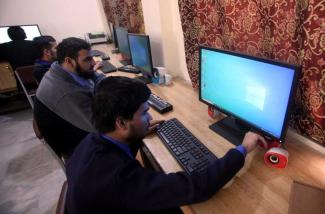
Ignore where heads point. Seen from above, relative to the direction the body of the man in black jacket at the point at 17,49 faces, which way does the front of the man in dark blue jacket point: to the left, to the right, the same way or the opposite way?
to the right

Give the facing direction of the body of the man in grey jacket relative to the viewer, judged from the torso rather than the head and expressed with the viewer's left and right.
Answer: facing to the right of the viewer

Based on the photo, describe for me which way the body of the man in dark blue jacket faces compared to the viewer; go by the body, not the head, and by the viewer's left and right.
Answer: facing away from the viewer and to the right of the viewer

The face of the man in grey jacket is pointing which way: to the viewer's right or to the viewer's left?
to the viewer's right

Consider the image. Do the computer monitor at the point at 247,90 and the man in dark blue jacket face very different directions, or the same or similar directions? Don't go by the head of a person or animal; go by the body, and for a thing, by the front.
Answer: very different directions

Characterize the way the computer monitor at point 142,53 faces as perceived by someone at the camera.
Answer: facing the viewer and to the left of the viewer

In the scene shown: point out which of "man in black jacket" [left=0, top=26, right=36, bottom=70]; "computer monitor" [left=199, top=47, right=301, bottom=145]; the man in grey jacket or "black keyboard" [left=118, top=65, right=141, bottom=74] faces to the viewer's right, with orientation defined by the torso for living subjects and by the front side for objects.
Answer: the man in grey jacket

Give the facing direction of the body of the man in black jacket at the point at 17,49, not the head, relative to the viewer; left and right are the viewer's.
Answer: facing away from the viewer

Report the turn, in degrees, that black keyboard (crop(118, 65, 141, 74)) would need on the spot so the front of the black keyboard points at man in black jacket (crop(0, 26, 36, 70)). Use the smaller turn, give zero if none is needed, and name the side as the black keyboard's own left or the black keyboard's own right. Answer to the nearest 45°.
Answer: approximately 90° to the black keyboard's own right

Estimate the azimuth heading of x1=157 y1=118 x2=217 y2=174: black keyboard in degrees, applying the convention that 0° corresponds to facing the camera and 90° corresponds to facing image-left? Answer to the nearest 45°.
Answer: approximately 45°

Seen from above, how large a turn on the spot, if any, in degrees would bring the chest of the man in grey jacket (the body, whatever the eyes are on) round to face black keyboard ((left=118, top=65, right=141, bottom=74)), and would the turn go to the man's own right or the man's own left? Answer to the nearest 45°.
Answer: approximately 45° to the man's own left

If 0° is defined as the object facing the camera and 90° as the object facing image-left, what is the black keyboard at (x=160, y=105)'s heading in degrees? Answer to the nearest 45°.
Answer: approximately 45°

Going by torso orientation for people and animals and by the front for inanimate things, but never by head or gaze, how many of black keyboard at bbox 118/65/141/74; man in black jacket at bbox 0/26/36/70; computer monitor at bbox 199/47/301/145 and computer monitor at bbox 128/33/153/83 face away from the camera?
1

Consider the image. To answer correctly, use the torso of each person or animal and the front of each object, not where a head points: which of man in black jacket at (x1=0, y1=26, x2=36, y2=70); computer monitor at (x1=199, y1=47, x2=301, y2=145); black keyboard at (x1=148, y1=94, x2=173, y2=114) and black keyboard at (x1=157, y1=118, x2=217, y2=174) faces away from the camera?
the man in black jacket

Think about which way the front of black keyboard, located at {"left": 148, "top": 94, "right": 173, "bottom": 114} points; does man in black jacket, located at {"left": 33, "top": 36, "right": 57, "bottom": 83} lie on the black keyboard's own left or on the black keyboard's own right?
on the black keyboard's own right

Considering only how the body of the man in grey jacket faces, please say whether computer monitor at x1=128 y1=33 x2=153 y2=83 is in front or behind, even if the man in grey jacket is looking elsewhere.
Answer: in front

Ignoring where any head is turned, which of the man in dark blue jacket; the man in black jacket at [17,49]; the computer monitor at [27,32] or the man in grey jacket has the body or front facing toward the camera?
the computer monitor

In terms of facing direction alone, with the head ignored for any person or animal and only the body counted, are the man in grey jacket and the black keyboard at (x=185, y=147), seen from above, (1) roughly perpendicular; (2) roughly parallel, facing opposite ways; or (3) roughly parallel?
roughly parallel, facing opposite ways

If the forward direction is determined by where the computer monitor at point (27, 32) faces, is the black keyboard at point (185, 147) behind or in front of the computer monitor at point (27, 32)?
in front
